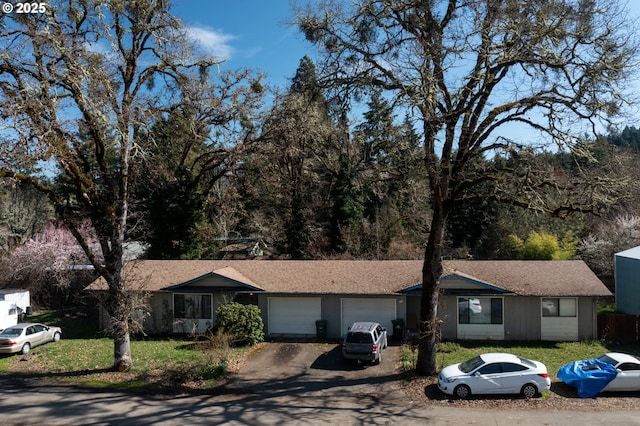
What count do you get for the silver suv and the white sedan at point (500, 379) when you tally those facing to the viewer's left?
1

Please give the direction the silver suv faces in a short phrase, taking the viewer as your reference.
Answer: facing away from the viewer and to the right of the viewer

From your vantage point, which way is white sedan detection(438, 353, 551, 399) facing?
to the viewer's left

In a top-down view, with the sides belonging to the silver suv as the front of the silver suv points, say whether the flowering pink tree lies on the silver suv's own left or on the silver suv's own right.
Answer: on the silver suv's own left

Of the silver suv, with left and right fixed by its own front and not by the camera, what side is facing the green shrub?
left

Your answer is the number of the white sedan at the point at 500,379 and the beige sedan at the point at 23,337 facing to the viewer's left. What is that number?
1

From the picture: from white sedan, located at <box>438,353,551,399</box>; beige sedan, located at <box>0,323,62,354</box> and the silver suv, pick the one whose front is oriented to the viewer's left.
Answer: white sedan, located at <box>438,353,551,399</box>

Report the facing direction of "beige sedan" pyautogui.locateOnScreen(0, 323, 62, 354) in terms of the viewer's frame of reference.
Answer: facing away from the viewer and to the right of the viewer

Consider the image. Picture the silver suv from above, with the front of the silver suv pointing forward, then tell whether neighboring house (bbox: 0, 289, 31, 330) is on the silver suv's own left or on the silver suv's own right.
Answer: on the silver suv's own left
